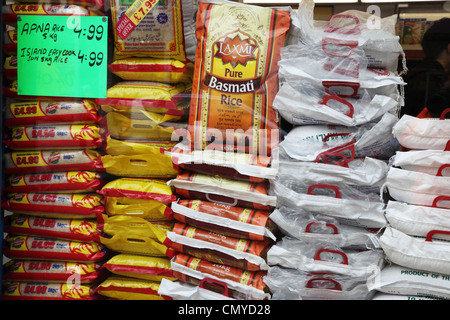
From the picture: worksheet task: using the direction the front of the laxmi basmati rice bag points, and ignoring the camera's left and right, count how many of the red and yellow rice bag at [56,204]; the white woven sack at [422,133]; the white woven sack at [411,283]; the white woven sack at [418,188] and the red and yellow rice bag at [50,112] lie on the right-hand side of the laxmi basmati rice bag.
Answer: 2

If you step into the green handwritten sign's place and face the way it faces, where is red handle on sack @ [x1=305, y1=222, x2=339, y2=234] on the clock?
The red handle on sack is roughly at 10 o'clock from the green handwritten sign.

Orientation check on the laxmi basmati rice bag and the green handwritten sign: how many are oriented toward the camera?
2

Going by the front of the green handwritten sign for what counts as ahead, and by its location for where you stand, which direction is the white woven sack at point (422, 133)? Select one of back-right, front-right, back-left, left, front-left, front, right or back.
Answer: front-left

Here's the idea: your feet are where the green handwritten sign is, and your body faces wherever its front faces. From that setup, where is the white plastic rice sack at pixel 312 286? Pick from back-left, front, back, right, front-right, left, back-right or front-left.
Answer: front-left

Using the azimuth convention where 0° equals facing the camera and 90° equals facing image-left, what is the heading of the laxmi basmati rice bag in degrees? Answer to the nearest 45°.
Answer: approximately 0°

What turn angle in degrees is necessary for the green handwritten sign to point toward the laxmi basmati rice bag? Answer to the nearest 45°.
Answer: approximately 45° to its left

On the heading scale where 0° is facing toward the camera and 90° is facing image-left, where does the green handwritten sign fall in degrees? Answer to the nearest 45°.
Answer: approximately 0°
